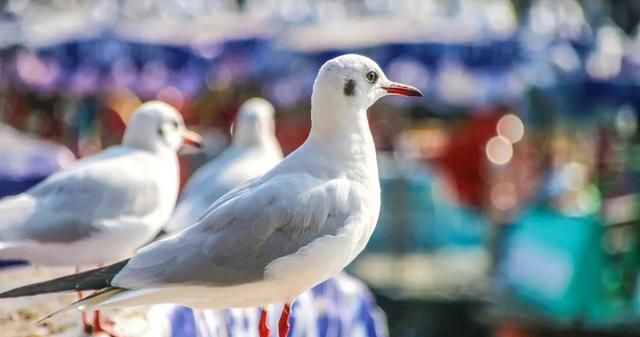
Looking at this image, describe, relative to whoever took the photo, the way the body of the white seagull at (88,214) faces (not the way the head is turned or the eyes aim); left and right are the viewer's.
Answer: facing to the right of the viewer

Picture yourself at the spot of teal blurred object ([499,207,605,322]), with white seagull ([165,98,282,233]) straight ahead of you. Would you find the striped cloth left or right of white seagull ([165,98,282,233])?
left

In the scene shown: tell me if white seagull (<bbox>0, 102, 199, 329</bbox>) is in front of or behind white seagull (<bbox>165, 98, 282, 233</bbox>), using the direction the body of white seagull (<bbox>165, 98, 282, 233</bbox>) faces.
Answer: behind

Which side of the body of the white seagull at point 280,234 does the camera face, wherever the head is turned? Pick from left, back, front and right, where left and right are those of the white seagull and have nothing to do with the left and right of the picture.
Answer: right

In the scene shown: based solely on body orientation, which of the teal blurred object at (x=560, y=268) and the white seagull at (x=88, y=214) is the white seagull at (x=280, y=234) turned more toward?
the teal blurred object

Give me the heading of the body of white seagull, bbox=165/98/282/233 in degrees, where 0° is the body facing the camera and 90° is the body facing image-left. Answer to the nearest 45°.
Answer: approximately 225°

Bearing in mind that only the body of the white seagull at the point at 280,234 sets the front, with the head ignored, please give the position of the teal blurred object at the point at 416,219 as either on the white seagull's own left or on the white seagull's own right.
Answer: on the white seagull's own left

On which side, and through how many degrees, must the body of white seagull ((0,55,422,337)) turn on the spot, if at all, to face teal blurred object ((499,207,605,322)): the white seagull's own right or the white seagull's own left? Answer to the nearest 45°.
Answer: approximately 45° to the white seagull's own left

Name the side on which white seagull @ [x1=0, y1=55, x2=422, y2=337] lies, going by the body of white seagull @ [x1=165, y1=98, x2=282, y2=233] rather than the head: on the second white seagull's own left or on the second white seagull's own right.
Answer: on the second white seagull's own right

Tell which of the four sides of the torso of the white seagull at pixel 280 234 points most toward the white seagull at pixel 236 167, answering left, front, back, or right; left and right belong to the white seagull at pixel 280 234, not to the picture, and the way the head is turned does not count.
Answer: left

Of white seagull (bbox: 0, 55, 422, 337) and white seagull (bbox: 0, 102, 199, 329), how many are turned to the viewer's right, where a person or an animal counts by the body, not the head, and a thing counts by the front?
2

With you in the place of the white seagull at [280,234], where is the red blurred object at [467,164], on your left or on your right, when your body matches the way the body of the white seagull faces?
on your left
